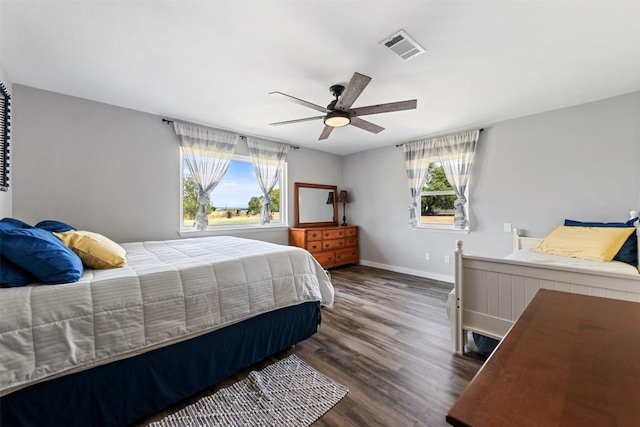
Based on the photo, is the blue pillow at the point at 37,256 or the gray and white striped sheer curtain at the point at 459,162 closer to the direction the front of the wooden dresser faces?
the gray and white striped sheer curtain

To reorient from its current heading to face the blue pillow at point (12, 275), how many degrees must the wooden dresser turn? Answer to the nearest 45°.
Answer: approximately 90° to its right

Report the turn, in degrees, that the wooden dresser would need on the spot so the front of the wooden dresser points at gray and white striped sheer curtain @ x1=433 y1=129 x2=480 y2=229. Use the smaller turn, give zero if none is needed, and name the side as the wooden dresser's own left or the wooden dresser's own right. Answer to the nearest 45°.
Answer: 0° — it already faces it

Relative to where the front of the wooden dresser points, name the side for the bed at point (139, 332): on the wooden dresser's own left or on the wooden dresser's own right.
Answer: on the wooden dresser's own right

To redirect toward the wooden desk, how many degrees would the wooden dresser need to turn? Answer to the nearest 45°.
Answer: approximately 45° to its right

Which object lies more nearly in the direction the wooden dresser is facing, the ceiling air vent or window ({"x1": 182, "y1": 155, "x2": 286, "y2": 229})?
the ceiling air vent

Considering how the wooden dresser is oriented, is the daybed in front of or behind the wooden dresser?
in front

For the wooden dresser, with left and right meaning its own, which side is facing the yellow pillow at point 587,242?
front

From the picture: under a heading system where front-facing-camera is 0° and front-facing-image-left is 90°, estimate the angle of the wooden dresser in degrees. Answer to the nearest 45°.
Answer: approximately 315°
